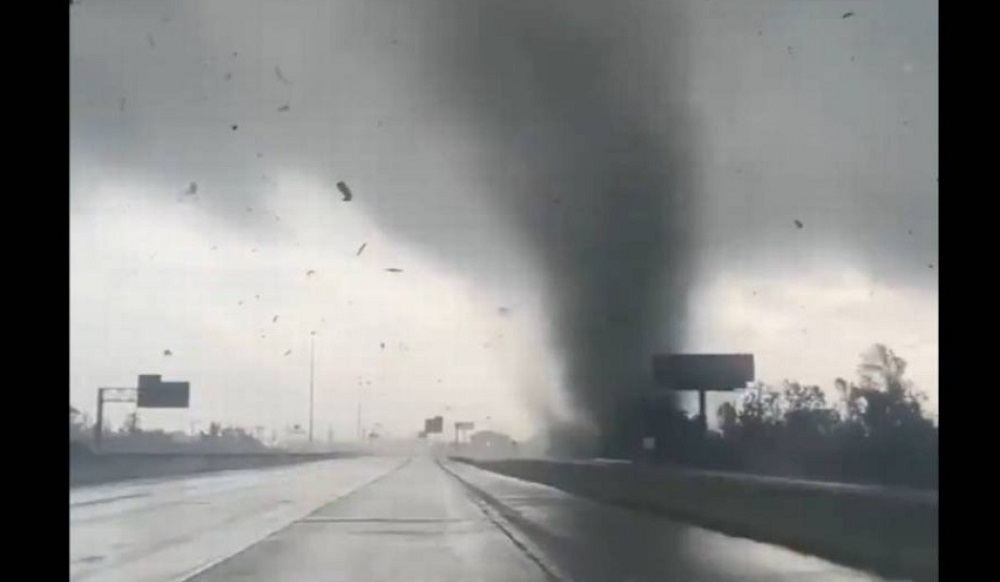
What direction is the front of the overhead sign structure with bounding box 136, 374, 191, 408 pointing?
away from the camera

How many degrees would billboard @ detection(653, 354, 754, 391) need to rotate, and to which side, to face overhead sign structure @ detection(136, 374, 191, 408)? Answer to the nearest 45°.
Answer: approximately 45° to its right

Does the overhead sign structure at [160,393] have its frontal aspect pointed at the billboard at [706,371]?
no

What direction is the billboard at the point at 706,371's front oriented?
toward the camera

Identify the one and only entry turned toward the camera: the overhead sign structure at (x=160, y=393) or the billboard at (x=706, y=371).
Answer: the billboard

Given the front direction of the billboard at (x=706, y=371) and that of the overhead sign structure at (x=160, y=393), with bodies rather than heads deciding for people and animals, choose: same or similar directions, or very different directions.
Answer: very different directions
